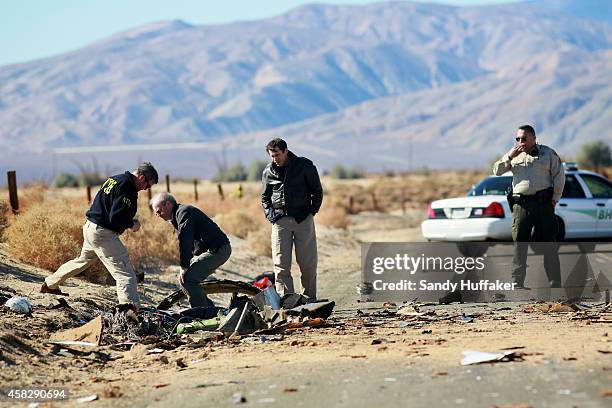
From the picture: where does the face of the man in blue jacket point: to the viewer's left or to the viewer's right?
to the viewer's right

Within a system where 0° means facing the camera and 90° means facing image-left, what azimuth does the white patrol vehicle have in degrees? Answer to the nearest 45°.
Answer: approximately 225°

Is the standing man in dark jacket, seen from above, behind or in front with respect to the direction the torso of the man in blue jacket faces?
in front

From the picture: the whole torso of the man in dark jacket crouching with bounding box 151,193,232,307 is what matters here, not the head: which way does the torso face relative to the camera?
to the viewer's left

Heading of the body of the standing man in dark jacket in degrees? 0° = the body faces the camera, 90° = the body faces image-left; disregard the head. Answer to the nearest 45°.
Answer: approximately 45°

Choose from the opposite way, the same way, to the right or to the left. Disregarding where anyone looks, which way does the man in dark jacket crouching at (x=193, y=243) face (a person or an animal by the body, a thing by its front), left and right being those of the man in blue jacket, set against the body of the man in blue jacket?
the opposite way

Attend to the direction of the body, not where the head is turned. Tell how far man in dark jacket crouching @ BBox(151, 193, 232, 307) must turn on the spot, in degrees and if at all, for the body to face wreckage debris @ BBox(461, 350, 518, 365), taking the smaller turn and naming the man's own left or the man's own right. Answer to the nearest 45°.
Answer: approximately 135° to the man's own left

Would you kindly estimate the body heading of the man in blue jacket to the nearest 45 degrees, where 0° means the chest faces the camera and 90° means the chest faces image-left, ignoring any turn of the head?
approximately 270°

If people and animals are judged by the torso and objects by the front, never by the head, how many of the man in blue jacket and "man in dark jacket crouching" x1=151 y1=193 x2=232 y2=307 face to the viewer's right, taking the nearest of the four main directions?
1

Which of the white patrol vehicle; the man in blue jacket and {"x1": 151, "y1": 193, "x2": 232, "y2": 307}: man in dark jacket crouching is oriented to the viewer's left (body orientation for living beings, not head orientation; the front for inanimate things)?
the man in dark jacket crouching

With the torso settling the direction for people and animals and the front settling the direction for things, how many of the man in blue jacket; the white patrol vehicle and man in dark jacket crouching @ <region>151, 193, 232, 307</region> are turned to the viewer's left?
1

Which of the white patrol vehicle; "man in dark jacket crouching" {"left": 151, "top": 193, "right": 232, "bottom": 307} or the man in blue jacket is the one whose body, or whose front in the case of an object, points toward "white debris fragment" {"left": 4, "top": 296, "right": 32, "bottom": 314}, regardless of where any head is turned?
the man in dark jacket crouching

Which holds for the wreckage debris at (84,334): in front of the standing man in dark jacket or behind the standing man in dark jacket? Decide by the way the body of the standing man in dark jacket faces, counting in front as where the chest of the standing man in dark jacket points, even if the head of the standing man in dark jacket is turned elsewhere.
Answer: in front

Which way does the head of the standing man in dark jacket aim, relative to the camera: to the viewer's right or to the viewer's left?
to the viewer's left

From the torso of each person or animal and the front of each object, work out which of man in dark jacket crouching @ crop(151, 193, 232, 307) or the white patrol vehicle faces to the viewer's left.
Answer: the man in dark jacket crouching

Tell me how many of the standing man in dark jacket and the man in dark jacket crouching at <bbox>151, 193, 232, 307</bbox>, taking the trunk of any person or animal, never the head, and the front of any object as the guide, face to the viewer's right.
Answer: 0
